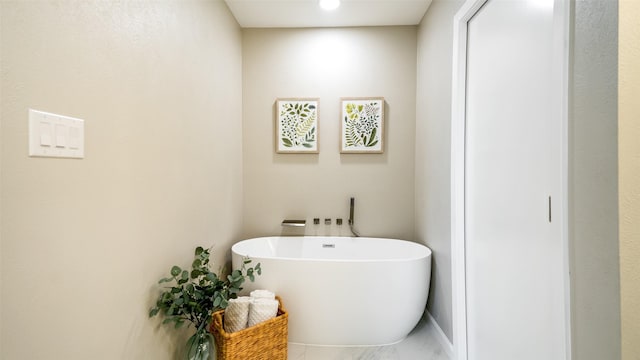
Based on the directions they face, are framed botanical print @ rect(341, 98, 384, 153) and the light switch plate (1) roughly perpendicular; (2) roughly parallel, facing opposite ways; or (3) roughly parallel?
roughly perpendicular

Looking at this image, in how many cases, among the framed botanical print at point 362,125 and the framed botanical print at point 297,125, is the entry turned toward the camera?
2

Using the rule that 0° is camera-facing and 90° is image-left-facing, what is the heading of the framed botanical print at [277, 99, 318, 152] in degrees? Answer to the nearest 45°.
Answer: approximately 0°

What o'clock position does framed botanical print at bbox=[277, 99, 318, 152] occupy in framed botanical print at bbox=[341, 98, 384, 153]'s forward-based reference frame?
framed botanical print at bbox=[277, 99, 318, 152] is roughly at 3 o'clock from framed botanical print at bbox=[341, 98, 384, 153].

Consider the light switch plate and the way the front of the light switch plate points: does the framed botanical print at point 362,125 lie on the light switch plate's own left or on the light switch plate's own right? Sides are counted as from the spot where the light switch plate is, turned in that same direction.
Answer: on the light switch plate's own left

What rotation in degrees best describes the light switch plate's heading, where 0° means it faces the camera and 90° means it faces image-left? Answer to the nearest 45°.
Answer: approximately 315°

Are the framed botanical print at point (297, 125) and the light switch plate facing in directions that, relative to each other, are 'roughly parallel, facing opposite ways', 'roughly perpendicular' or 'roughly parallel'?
roughly perpendicular
